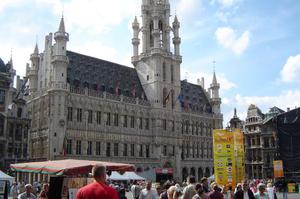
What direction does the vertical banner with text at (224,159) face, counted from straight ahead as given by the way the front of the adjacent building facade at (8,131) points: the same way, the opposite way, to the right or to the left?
to the right

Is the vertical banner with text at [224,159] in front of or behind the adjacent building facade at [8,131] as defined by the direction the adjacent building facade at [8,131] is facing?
in front

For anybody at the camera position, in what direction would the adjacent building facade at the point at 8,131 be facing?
facing the viewer and to the right of the viewer

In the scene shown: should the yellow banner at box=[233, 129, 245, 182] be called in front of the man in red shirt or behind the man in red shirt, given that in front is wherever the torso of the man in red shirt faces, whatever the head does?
in front

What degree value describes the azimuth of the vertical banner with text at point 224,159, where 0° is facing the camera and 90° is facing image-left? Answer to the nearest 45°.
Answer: approximately 0°

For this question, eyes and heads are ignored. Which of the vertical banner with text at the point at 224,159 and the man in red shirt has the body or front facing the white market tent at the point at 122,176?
the man in red shirt

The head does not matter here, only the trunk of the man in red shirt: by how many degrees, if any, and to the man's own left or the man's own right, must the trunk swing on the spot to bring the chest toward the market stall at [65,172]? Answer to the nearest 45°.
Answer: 0° — they already face it

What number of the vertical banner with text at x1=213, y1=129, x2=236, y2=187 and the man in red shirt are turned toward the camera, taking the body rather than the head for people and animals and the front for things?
1

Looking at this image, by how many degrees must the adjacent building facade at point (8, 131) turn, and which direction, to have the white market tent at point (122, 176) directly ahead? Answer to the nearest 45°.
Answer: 0° — it already faces it

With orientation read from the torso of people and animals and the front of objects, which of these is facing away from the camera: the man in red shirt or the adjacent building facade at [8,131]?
the man in red shirt

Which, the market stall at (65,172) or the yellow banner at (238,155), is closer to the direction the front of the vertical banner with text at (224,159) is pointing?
the market stall

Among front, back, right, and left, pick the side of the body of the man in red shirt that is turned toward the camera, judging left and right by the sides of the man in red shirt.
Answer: back
